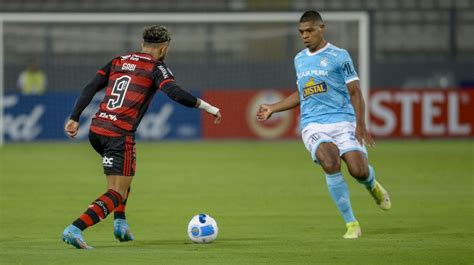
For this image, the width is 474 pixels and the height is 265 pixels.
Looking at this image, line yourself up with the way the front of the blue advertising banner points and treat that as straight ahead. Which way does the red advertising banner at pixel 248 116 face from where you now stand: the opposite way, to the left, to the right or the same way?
the same way

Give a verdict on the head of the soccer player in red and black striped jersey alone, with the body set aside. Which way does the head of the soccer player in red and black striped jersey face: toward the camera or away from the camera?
away from the camera

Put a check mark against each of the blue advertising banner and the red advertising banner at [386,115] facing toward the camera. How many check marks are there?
2

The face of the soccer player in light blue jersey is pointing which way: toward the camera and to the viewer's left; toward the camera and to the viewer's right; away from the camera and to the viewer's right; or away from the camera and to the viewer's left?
toward the camera and to the viewer's left

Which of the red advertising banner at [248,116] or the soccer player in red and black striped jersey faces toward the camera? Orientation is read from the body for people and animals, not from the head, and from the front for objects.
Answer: the red advertising banner

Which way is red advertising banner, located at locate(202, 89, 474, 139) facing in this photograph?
toward the camera

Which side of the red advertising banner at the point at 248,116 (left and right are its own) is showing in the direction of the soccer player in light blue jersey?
front

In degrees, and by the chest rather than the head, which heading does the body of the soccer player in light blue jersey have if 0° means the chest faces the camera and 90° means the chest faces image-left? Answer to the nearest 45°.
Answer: approximately 45°

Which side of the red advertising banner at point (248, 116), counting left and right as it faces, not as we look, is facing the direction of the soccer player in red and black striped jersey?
front

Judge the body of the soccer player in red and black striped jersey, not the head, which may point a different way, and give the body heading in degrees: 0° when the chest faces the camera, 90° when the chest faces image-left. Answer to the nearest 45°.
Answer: approximately 225°

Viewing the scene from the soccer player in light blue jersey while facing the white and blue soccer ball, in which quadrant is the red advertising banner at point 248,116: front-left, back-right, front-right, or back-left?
back-right

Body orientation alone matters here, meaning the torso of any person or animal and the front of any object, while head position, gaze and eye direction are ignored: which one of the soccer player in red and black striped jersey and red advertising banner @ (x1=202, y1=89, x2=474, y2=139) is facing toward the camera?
the red advertising banner

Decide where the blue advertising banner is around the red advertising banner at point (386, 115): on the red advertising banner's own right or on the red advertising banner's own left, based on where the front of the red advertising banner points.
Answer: on the red advertising banner's own right

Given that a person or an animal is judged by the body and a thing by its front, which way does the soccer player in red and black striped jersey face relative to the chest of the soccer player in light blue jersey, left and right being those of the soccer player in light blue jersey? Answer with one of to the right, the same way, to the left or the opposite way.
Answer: the opposite way
